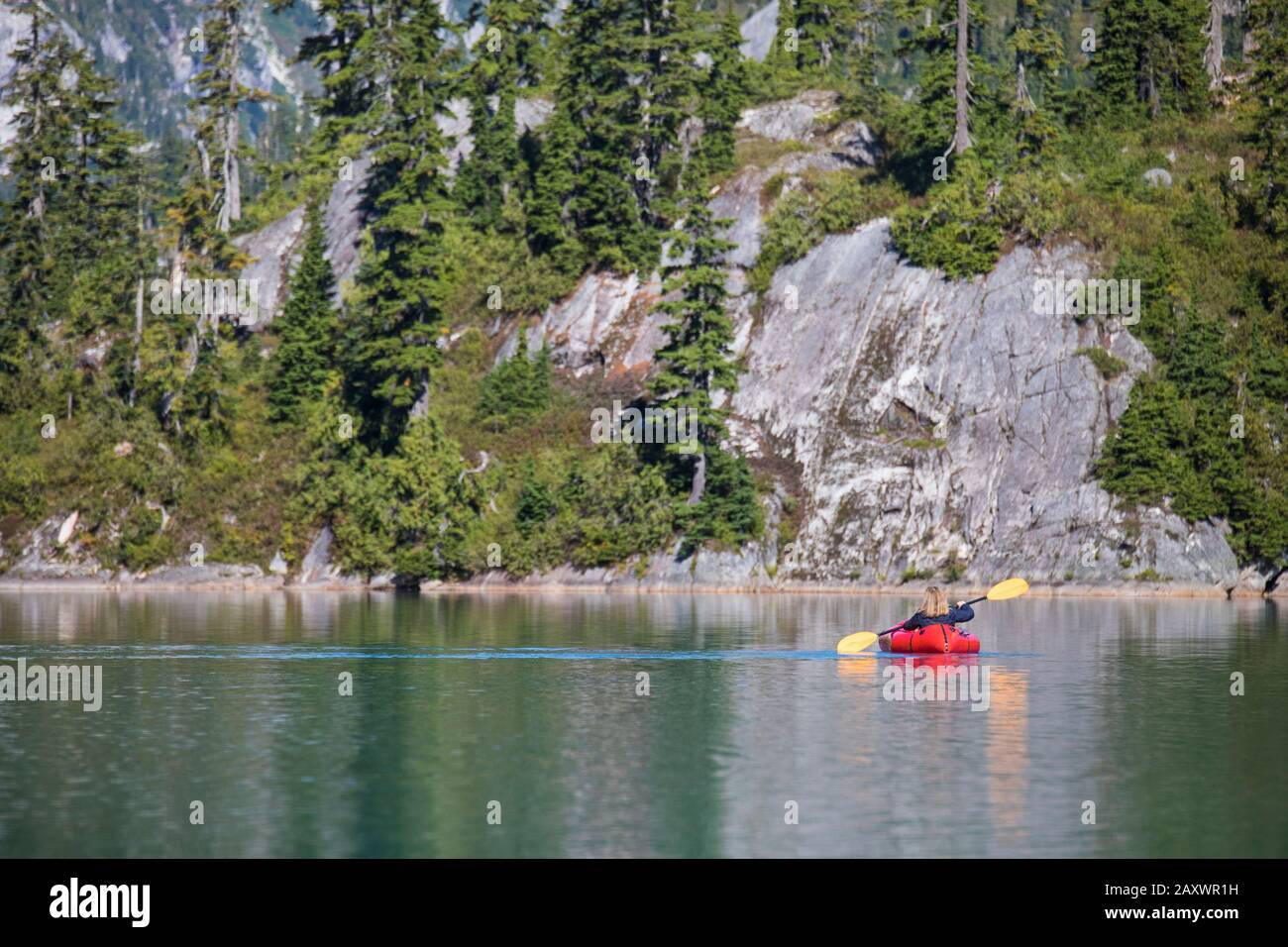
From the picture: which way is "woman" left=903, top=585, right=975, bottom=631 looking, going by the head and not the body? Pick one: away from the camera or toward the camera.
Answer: away from the camera

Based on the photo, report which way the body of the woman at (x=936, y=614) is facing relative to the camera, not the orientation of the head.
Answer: away from the camera

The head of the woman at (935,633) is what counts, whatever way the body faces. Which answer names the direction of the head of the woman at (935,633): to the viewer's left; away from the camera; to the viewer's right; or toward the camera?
away from the camera
